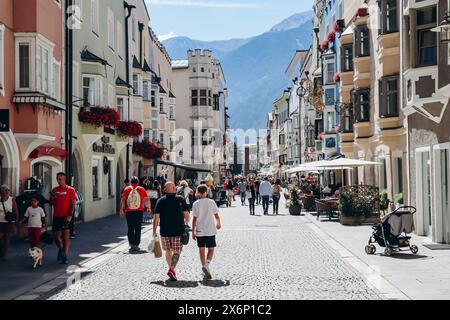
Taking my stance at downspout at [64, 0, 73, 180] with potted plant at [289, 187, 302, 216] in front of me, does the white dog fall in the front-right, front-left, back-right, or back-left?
back-right

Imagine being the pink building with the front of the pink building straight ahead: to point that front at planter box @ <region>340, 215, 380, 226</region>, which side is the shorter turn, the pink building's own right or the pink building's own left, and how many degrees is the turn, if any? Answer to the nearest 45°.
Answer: approximately 45° to the pink building's own left

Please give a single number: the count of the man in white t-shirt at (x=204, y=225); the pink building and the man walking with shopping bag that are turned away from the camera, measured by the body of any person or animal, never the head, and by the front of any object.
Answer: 2

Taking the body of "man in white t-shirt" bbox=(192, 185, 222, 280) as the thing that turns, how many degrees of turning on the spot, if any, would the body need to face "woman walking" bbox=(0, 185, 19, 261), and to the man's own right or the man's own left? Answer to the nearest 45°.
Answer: approximately 45° to the man's own left

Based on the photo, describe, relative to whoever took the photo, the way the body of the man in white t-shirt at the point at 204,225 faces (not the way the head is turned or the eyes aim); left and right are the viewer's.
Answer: facing away from the viewer

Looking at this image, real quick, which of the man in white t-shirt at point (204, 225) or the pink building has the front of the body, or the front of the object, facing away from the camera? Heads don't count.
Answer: the man in white t-shirt

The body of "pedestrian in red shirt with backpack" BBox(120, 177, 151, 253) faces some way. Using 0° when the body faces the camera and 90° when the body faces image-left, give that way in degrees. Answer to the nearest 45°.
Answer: approximately 180°

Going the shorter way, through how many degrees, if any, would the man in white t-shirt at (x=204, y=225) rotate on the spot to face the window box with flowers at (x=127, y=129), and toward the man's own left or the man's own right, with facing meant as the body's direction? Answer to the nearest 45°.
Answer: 0° — they already face it

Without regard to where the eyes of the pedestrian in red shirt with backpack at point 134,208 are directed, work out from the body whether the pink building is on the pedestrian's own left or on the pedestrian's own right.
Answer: on the pedestrian's own left

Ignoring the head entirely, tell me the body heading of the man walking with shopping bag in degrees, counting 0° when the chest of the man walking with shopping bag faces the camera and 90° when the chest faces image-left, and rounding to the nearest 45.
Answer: approximately 180°

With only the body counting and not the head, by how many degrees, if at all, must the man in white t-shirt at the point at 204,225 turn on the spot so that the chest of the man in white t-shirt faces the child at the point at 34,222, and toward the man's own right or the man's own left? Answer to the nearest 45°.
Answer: approximately 45° to the man's own left

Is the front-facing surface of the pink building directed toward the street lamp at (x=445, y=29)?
yes

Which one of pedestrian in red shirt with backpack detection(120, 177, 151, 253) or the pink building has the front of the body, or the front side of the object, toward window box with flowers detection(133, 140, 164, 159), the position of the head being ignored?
the pedestrian in red shirt with backpack

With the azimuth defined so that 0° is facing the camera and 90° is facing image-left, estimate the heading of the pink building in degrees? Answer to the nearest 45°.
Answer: approximately 315°
